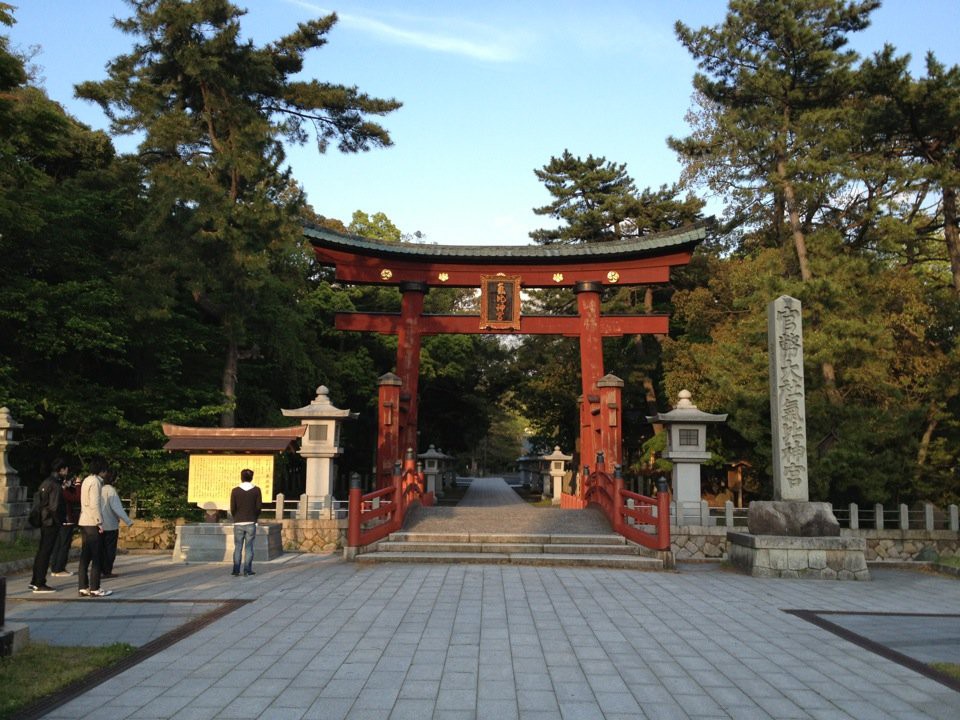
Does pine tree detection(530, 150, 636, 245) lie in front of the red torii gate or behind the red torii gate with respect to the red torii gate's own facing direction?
behind

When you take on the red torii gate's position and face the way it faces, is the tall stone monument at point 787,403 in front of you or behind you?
in front

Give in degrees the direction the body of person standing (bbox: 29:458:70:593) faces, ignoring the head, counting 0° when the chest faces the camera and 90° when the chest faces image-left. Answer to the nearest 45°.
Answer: approximately 270°

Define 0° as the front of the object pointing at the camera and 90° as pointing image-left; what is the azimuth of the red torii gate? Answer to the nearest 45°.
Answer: approximately 0°

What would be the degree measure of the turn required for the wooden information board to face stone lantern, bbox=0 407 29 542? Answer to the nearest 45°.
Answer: approximately 90° to its right

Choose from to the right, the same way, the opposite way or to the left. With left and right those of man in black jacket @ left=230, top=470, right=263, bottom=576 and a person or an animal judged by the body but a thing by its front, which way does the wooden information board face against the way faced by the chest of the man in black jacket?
the opposite way

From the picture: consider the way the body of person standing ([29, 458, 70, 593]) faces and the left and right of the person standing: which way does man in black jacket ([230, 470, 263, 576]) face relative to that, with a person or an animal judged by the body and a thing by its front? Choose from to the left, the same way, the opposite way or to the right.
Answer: to the left

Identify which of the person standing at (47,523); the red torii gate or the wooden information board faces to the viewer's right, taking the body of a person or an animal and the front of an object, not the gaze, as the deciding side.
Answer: the person standing

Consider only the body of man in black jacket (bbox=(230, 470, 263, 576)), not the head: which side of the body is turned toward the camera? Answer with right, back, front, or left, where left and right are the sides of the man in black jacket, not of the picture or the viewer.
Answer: back

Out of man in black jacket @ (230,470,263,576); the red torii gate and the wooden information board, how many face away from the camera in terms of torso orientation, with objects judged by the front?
1

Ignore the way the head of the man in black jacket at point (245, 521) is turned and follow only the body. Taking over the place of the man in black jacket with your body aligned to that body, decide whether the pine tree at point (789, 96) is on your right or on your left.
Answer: on your right

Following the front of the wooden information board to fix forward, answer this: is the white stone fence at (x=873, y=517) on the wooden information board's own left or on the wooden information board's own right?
on the wooden information board's own left

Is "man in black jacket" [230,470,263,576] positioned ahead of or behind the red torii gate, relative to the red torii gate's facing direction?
ahead

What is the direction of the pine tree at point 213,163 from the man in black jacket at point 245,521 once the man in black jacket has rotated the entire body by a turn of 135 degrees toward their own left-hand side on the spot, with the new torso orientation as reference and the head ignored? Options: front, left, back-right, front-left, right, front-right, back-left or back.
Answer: back-right
